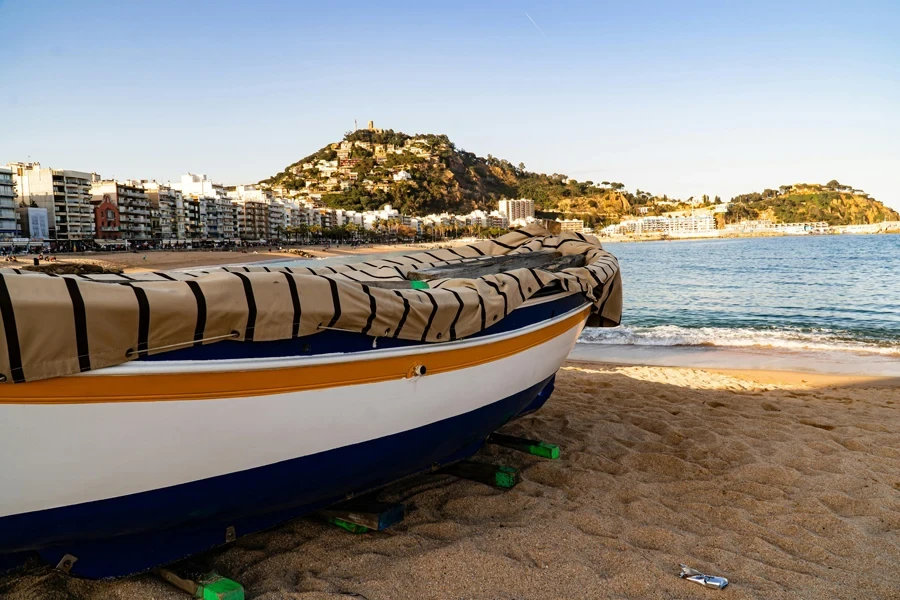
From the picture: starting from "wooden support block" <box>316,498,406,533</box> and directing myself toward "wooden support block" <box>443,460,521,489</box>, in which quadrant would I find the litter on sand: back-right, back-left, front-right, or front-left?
front-right

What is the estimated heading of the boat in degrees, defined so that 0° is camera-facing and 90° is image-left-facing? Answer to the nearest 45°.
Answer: approximately 225°

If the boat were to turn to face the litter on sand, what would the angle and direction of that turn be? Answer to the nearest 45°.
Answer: approximately 45° to its right

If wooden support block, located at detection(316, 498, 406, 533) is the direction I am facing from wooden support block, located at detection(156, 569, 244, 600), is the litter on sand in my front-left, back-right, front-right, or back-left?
front-right
